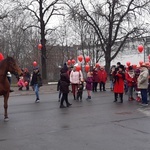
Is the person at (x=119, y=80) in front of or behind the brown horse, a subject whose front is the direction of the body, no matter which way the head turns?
in front

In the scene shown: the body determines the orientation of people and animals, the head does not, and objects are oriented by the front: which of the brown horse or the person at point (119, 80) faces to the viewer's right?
the brown horse

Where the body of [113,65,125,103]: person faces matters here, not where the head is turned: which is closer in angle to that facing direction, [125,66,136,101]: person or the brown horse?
the brown horse

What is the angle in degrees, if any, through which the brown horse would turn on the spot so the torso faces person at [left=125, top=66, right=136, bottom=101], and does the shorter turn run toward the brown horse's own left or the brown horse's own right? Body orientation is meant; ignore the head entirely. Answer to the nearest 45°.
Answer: approximately 45° to the brown horse's own left

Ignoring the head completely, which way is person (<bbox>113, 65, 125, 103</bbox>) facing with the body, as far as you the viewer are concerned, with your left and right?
facing the viewer and to the left of the viewer

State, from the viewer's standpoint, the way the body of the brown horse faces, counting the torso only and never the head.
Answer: to the viewer's right

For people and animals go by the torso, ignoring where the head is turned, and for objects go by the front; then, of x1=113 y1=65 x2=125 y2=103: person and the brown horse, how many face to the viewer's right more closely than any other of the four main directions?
1
